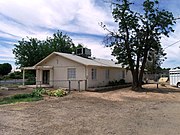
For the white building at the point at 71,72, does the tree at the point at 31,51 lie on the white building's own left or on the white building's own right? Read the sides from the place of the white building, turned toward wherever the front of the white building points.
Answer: on the white building's own right

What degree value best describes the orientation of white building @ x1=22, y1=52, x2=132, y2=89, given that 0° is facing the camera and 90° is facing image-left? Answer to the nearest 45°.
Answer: approximately 45°
